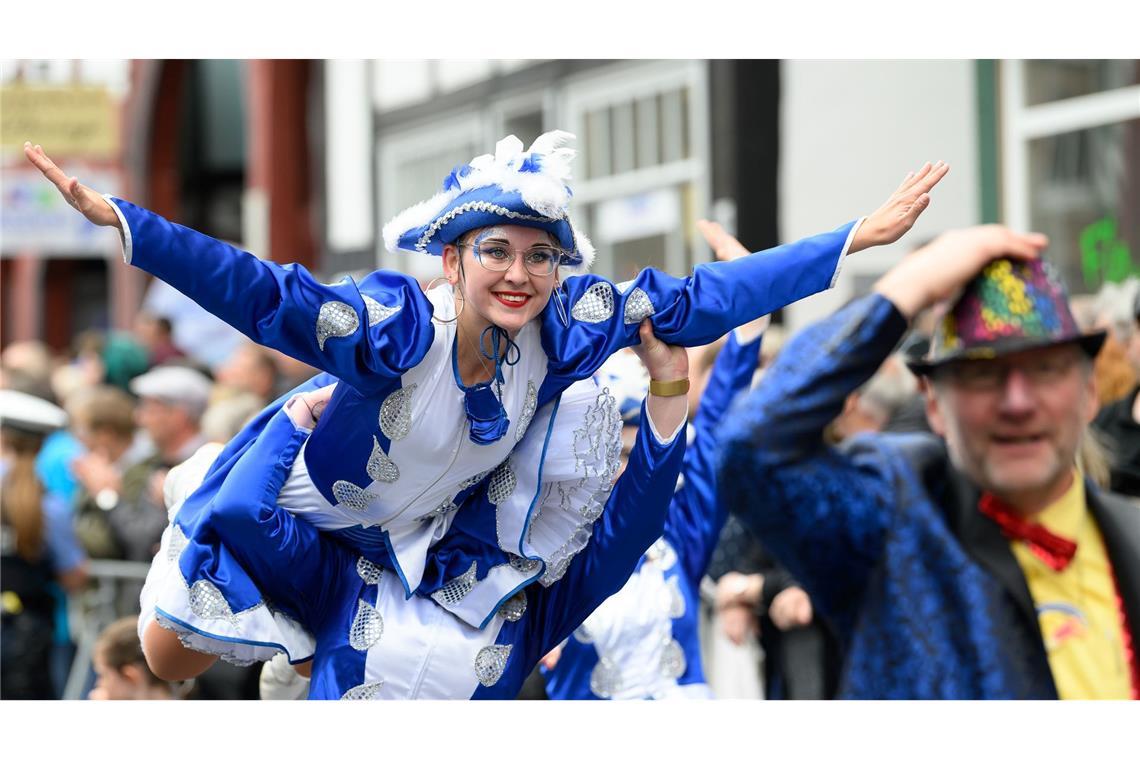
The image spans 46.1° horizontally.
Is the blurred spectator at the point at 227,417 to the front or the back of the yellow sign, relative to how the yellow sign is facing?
to the front

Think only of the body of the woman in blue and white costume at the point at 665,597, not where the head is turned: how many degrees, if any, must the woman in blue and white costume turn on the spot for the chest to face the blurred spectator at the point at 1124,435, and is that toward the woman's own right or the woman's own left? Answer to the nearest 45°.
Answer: approximately 90° to the woman's own left

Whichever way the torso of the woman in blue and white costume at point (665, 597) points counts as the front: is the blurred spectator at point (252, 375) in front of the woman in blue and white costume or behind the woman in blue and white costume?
behind

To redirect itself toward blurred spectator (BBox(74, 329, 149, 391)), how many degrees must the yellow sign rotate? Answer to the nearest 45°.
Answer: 0° — it already faces them

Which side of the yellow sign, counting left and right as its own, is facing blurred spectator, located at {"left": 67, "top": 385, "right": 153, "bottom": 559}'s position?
front

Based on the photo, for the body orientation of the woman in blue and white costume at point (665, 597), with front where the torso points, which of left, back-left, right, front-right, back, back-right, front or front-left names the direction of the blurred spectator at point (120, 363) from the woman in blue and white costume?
back-right

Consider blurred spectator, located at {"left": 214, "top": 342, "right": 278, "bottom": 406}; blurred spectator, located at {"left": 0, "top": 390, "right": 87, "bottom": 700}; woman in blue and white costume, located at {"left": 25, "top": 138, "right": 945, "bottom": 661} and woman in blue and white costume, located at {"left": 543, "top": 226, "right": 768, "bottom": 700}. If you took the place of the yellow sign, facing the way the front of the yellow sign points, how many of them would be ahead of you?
4

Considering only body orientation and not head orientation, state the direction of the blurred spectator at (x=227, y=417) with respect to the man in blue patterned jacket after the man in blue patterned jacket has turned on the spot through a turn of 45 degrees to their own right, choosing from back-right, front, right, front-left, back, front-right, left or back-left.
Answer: back-right

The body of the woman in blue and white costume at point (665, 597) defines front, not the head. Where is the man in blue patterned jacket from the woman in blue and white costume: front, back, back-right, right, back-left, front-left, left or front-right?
front-left

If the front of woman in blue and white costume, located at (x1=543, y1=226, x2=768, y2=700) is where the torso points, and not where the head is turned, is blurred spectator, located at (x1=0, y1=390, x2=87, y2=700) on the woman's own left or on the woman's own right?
on the woman's own right
